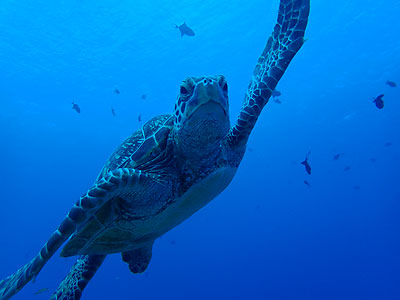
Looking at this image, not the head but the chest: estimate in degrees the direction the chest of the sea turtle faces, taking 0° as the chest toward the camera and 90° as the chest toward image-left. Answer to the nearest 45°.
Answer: approximately 315°
